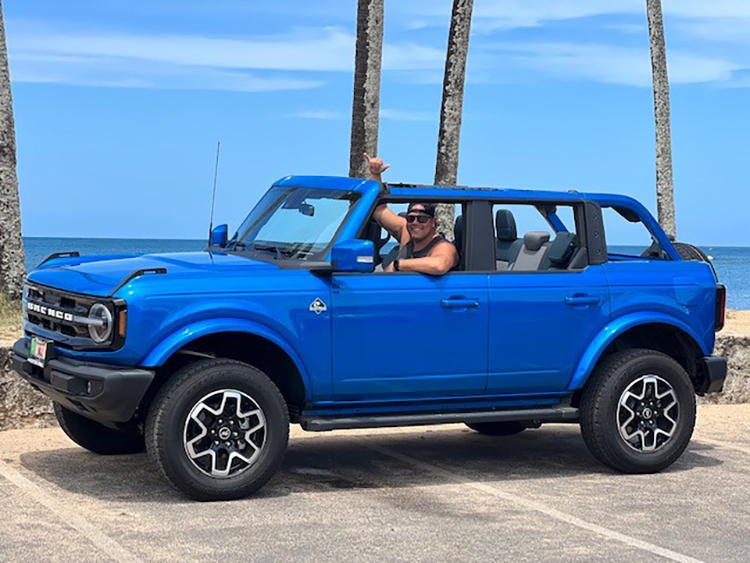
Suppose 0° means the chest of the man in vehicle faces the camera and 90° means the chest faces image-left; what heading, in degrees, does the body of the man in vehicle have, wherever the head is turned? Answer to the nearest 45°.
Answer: approximately 45°

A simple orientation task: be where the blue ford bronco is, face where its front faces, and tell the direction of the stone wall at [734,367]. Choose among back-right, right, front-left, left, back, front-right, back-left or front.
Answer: back

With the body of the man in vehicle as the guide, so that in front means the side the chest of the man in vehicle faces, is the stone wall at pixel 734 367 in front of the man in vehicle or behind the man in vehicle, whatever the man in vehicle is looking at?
behind

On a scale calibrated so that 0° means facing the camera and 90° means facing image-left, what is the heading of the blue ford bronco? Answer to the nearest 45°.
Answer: approximately 45°

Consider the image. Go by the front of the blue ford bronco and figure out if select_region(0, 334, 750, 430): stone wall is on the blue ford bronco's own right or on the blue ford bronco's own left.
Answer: on the blue ford bronco's own right
